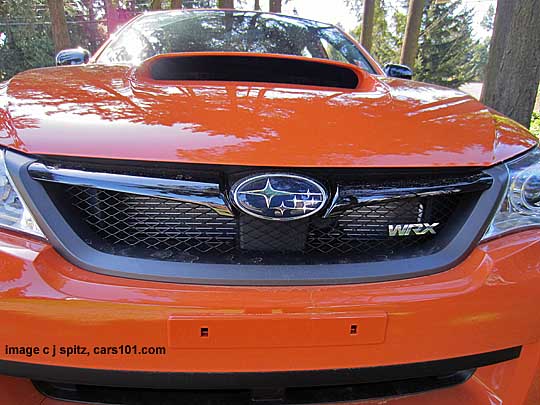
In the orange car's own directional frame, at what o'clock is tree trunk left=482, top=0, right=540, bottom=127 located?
The tree trunk is roughly at 7 o'clock from the orange car.

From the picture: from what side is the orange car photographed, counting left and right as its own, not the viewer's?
front
